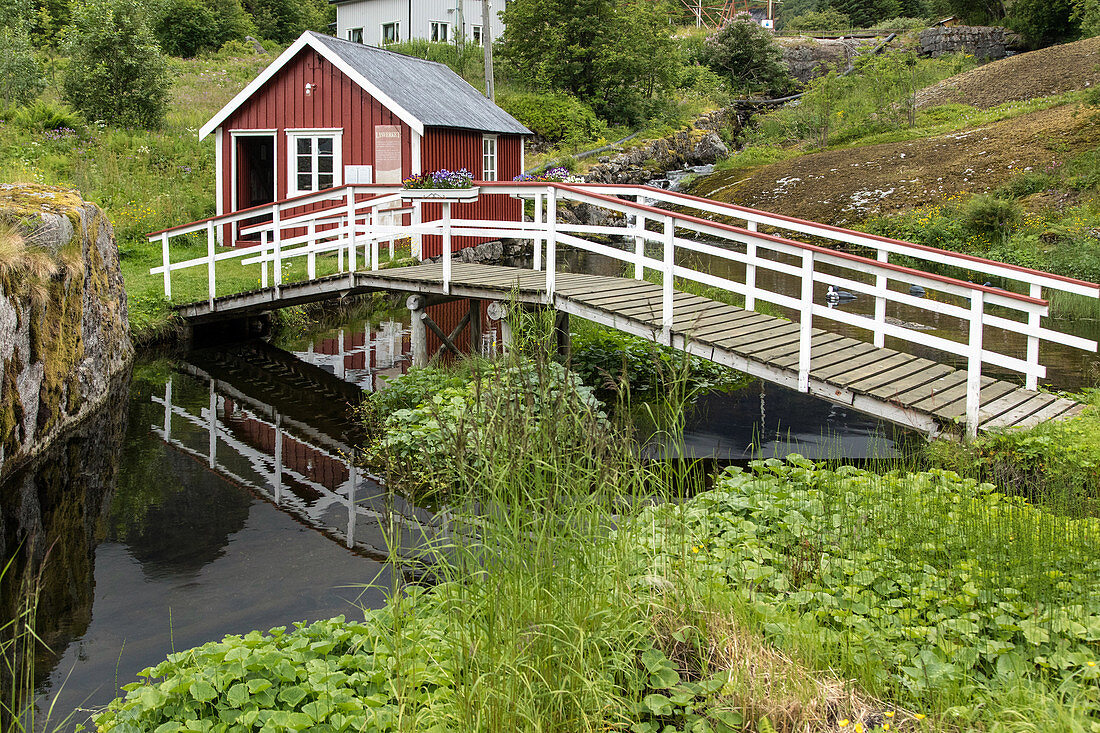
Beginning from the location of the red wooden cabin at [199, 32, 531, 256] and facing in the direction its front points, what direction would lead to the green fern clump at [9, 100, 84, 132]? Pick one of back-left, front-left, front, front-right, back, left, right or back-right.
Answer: right

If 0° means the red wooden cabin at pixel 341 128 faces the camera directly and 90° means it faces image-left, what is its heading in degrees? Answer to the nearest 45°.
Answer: approximately 45°

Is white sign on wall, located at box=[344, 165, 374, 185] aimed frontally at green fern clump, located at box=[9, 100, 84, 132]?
no

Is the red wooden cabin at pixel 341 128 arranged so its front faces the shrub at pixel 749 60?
no

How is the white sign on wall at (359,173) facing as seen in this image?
toward the camera

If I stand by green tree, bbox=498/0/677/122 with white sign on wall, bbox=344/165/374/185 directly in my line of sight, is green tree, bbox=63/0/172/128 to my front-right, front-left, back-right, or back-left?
front-right

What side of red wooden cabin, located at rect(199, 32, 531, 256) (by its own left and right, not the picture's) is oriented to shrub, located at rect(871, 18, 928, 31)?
back

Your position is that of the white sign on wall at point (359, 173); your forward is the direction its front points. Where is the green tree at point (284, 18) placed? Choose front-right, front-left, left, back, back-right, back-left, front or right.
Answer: back

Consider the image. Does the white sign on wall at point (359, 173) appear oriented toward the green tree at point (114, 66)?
no

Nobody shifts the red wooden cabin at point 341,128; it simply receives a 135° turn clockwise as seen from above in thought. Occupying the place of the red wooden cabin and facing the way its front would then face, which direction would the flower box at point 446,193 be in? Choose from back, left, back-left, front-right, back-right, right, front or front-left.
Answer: back

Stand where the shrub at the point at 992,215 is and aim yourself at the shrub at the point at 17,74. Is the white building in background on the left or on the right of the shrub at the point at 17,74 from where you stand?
right

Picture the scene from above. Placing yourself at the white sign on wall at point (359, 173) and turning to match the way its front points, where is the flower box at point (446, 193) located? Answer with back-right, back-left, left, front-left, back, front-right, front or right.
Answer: front
